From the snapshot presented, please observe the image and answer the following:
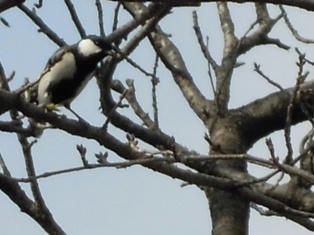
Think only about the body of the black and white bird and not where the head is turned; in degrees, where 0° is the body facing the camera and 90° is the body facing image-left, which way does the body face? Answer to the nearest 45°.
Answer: approximately 315°
